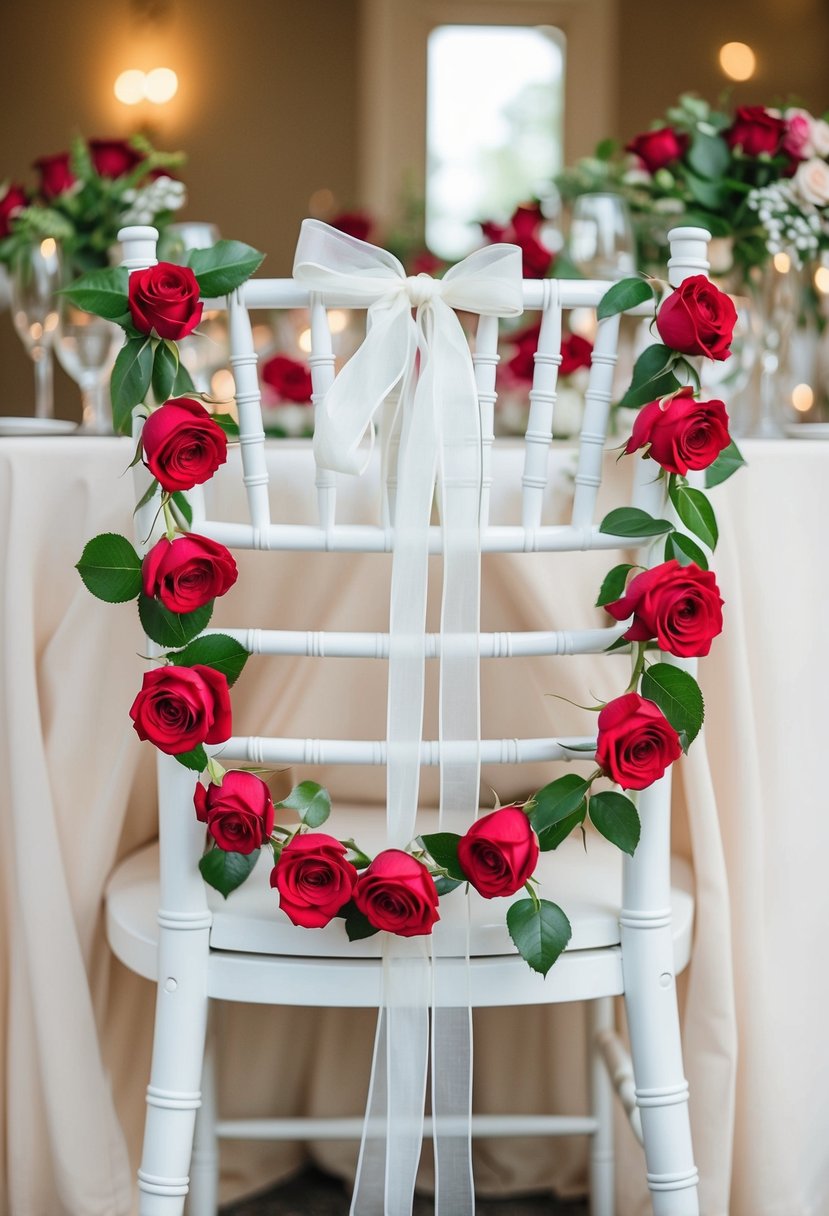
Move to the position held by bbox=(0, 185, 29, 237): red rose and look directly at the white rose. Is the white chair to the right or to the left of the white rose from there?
right

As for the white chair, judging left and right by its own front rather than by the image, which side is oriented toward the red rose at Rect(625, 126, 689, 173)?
front

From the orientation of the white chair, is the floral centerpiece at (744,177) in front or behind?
in front

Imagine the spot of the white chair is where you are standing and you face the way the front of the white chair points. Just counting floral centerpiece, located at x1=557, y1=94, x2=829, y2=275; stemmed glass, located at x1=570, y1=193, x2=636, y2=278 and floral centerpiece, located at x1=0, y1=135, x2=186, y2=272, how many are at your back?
0

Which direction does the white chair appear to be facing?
away from the camera

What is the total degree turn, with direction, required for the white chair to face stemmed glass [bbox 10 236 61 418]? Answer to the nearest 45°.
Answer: approximately 45° to its left

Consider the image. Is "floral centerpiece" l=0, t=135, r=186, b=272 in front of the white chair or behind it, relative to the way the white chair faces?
in front

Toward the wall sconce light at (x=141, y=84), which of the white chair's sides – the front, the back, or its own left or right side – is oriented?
front

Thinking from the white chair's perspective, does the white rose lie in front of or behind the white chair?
in front
